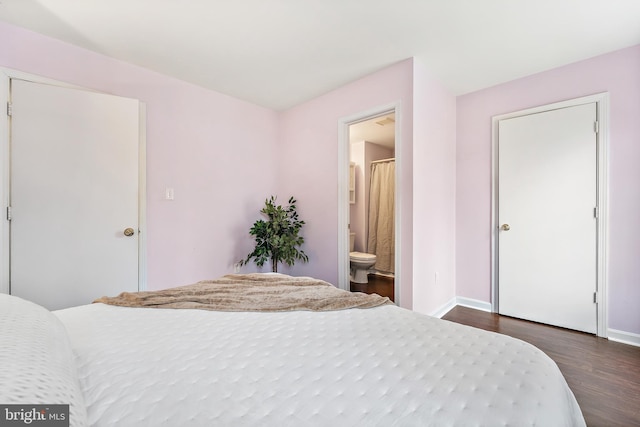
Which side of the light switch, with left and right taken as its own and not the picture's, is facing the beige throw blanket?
front

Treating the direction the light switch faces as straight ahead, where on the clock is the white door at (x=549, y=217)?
The white door is roughly at 10 o'clock from the light switch.

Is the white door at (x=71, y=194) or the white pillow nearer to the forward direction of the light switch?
the white pillow

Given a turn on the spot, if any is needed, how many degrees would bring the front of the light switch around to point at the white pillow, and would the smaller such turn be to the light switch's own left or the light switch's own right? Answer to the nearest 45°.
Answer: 0° — it already faces it

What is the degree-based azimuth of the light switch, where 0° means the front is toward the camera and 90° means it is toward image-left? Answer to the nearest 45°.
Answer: approximately 0°

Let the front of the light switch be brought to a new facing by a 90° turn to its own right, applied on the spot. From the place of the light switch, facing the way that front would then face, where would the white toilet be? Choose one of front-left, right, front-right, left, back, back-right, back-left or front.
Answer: back

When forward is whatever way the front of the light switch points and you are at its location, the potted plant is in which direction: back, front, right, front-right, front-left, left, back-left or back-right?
left
